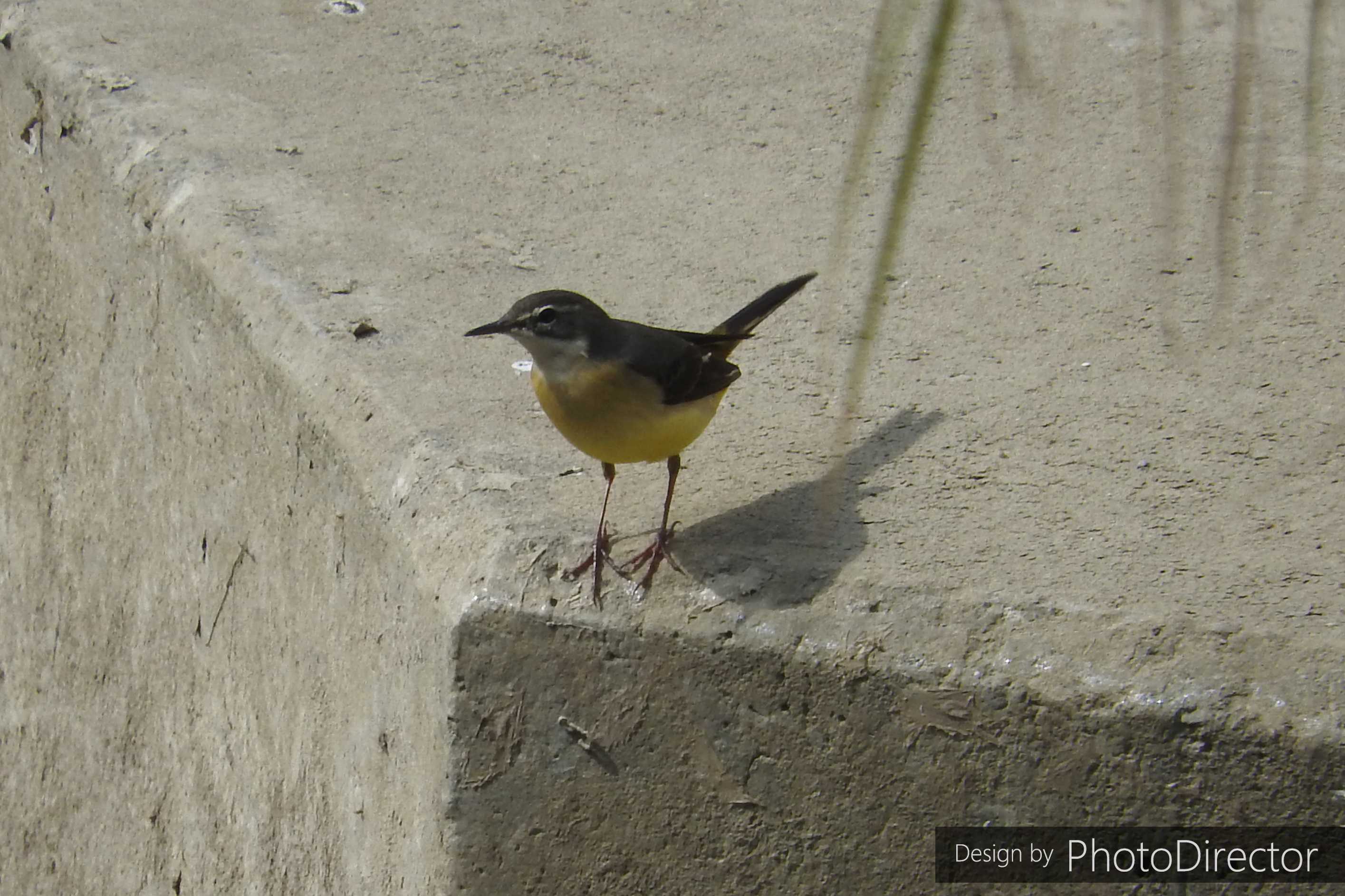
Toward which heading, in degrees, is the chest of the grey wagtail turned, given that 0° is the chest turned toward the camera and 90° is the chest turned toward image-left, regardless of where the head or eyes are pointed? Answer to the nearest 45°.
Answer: approximately 45°
